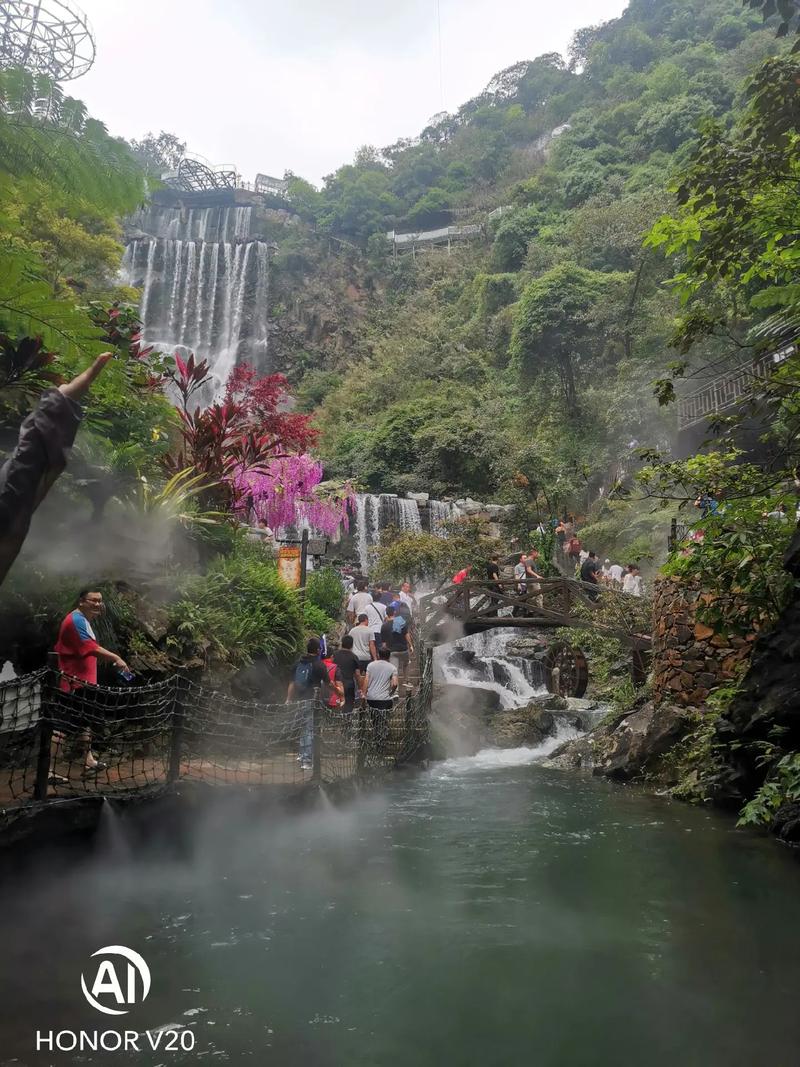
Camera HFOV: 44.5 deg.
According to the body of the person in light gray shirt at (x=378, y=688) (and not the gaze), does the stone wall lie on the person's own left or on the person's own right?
on the person's own right

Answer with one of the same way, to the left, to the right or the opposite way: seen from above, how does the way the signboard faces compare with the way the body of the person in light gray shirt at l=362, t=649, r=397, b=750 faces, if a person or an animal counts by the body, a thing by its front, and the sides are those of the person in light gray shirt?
the opposite way

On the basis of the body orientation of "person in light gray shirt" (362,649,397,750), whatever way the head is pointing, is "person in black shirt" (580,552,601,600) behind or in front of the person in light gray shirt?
in front

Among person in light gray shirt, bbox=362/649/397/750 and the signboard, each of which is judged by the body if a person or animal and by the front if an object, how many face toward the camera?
1

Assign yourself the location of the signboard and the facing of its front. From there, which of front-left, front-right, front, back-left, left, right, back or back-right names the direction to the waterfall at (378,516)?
back

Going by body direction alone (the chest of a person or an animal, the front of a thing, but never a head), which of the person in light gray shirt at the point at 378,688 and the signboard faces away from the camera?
the person in light gray shirt

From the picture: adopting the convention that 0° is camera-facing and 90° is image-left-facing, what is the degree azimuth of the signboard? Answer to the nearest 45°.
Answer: approximately 0°

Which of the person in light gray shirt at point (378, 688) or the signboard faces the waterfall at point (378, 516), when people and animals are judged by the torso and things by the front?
the person in light gray shirt

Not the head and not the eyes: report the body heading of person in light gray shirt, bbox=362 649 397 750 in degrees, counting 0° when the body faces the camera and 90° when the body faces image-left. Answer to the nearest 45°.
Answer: approximately 180°

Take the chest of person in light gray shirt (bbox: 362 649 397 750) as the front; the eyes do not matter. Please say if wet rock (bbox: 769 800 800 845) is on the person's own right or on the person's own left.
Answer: on the person's own right

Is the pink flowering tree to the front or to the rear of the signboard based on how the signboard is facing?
to the rear

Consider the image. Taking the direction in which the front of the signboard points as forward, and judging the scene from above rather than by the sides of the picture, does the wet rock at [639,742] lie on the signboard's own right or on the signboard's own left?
on the signboard's own left
